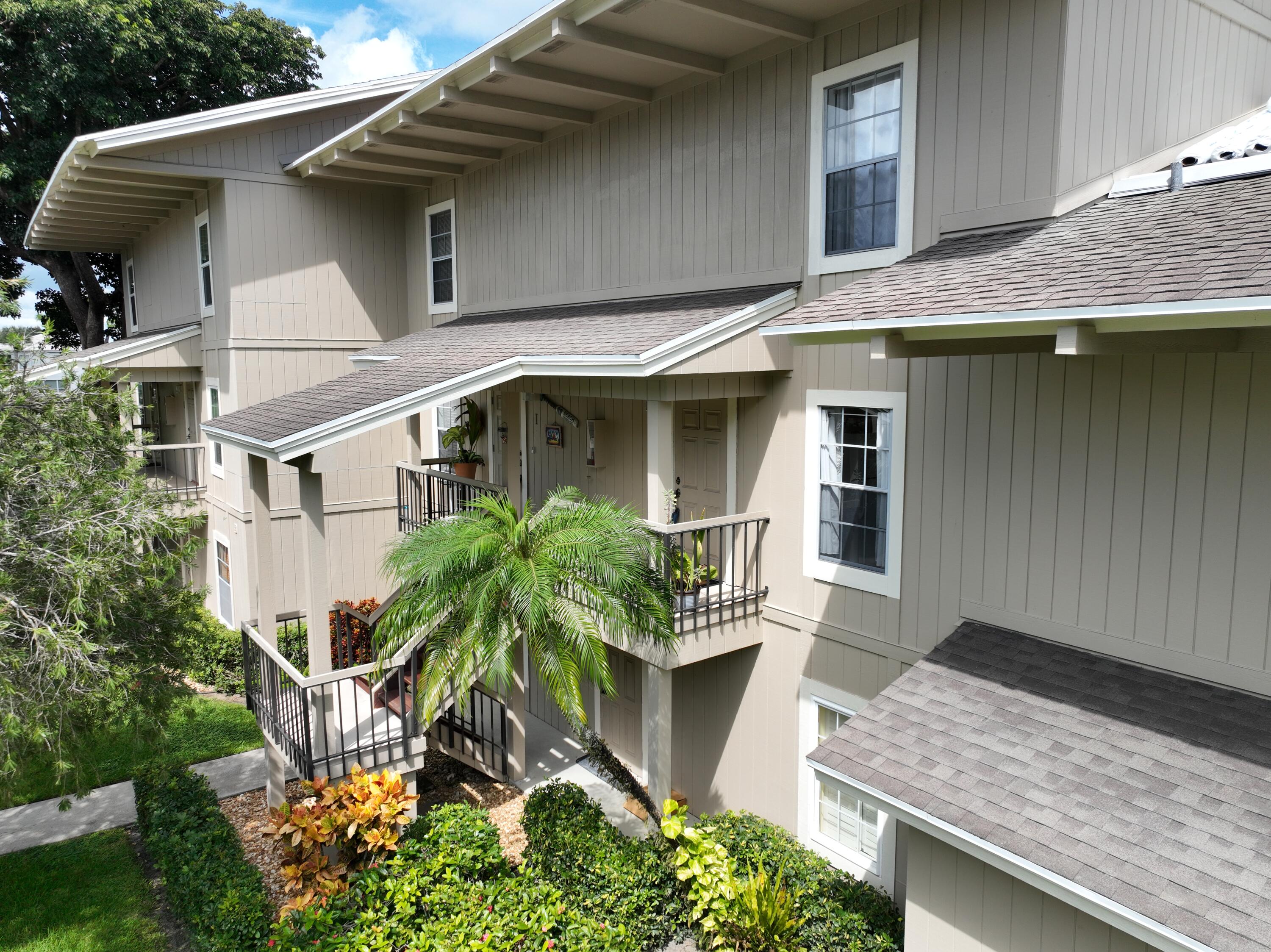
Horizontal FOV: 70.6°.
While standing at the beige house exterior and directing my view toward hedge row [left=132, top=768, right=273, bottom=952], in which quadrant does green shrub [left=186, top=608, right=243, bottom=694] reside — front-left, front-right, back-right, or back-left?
front-right

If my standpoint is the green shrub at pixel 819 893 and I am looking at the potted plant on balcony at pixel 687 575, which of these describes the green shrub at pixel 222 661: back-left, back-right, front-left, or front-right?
front-left

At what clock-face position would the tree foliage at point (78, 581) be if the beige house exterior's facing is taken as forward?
The tree foliage is roughly at 1 o'clock from the beige house exterior.

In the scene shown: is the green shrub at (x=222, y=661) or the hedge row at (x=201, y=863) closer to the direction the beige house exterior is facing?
the hedge row

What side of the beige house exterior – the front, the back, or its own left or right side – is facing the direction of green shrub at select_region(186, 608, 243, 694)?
right

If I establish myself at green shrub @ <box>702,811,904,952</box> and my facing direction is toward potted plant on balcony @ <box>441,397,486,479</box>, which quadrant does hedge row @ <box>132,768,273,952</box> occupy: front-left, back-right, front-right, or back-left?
front-left

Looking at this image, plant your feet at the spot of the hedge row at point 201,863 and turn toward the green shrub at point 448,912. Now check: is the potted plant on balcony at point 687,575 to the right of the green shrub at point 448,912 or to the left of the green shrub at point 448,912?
left

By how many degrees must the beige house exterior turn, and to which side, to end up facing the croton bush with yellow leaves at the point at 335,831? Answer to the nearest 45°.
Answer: approximately 45° to its right

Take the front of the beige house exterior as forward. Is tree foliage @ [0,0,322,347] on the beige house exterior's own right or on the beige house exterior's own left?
on the beige house exterior's own right

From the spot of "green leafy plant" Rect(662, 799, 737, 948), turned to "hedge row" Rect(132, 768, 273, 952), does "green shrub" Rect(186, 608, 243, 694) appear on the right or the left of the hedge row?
right

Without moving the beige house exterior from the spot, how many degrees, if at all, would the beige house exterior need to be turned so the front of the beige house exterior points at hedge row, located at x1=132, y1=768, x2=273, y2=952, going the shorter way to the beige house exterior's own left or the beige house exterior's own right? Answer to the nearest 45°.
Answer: approximately 45° to the beige house exterior's own right
